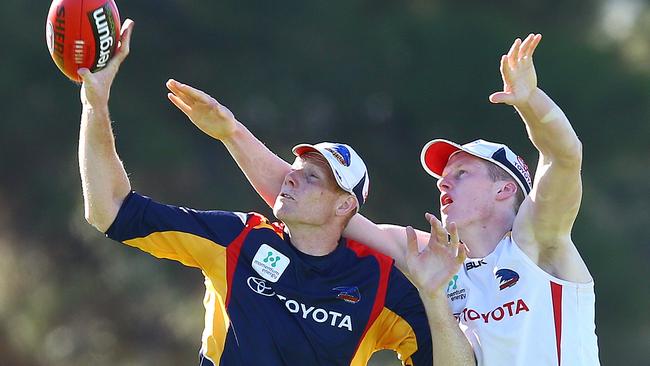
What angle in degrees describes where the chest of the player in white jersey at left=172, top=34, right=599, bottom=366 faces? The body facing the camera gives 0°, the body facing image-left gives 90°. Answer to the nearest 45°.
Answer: approximately 45°

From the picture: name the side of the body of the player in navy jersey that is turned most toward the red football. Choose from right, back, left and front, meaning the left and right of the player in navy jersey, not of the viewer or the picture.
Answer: right

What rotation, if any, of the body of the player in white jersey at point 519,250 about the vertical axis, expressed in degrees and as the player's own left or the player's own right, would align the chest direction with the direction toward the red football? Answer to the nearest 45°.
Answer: approximately 45° to the player's own right
